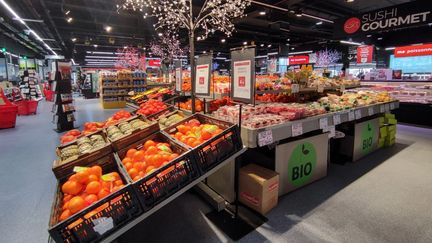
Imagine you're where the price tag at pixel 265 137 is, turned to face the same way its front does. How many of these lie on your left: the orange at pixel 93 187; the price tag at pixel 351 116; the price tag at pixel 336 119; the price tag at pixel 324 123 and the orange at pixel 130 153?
3

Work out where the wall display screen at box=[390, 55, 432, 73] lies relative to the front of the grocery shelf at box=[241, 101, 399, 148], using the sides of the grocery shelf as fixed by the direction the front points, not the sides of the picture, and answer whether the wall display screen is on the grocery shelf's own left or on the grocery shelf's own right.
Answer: on the grocery shelf's own left

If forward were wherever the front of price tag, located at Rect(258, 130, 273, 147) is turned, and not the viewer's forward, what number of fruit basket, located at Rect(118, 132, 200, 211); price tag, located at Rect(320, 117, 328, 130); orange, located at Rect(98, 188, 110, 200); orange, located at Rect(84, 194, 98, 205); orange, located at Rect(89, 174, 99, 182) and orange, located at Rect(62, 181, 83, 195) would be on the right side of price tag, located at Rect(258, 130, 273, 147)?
5

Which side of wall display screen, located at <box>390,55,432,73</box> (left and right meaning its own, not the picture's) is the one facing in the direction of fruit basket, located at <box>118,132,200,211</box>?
front

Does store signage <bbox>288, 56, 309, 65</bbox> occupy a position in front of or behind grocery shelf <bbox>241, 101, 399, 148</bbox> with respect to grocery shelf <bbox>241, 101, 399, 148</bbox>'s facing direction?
behind

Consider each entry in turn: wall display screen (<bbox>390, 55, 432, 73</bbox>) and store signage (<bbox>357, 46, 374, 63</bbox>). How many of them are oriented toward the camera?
2

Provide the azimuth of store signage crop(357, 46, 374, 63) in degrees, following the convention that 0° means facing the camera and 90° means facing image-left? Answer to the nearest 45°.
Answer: approximately 0°

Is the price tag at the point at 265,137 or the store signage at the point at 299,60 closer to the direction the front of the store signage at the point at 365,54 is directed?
the price tag

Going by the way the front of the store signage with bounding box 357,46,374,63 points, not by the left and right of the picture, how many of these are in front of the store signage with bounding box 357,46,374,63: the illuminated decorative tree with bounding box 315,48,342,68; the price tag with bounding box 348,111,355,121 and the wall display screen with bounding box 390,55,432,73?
1

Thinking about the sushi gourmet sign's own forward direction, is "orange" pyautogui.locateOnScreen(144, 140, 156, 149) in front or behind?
in front

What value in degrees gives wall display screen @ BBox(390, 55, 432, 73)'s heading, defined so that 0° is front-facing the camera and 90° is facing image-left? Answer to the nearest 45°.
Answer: approximately 0°
